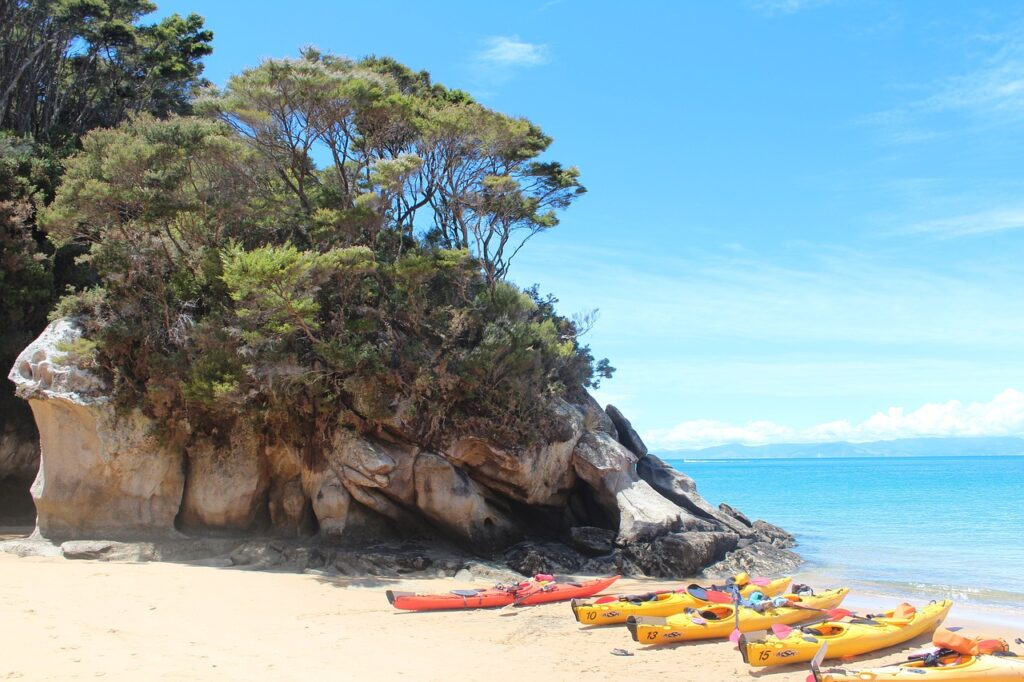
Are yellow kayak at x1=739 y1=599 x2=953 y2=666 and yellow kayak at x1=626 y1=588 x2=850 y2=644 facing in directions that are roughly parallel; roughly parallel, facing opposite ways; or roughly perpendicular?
roughly parallel

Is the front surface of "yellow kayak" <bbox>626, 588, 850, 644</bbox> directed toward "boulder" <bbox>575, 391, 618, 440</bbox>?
no

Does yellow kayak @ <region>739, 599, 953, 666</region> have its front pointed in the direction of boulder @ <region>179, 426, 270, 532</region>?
no

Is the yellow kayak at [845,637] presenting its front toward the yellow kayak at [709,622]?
no
